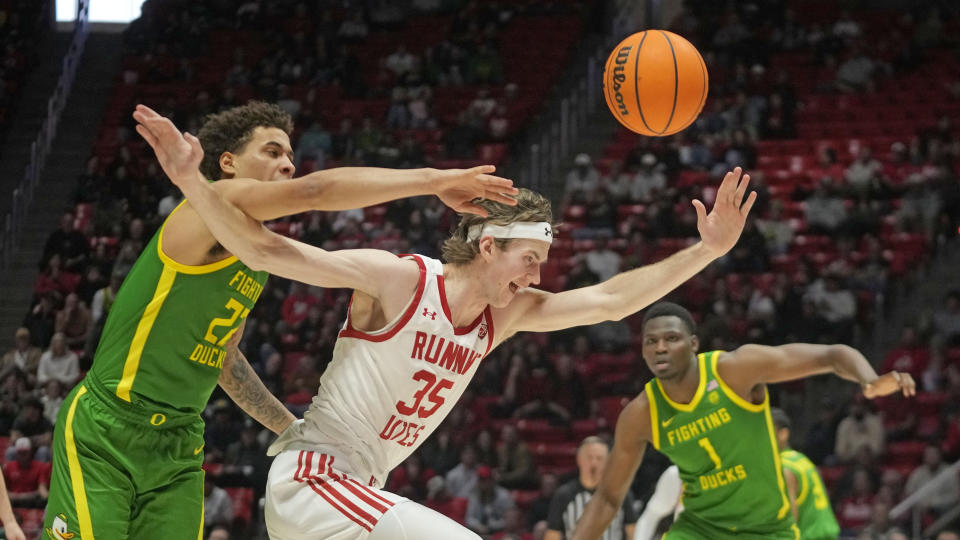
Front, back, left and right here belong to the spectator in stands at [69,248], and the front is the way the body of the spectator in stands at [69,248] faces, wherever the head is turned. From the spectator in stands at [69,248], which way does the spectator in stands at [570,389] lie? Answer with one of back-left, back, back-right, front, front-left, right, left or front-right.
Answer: front-left

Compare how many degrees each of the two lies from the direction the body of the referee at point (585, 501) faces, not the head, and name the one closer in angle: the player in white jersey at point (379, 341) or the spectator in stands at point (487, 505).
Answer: the player in white jersey

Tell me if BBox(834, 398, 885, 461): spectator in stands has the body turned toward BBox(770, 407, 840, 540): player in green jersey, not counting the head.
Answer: yes

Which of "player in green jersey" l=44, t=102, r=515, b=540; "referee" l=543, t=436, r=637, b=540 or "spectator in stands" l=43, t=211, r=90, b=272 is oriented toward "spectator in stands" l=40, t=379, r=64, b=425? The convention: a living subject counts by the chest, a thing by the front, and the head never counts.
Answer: "spectator in stands" l=43, t=211, r=90, b=272

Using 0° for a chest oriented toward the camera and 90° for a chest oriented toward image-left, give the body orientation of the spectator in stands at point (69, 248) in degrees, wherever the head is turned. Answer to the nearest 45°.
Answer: approximately 0°

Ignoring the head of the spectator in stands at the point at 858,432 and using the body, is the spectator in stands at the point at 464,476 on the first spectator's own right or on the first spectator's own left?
on the first spectator's own right

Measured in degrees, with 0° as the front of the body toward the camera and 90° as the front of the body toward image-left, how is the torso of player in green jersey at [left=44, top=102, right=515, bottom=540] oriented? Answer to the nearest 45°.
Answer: approximately 315°

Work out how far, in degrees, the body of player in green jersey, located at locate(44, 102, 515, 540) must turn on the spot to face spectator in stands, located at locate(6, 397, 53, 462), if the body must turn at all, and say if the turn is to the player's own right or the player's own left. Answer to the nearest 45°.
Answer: approximately 135° to the player's own left
